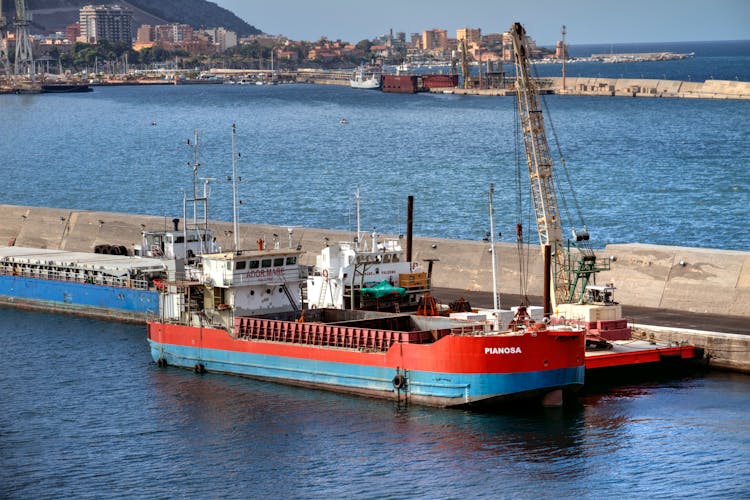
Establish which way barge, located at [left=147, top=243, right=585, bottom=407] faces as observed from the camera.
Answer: facing the viewer and to the right of the viewer
